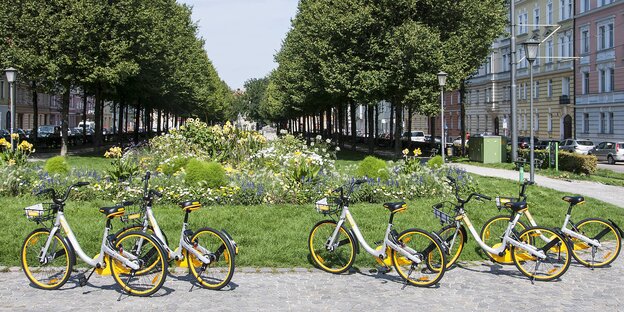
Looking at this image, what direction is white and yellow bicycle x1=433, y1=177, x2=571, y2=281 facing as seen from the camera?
to the viewer's left

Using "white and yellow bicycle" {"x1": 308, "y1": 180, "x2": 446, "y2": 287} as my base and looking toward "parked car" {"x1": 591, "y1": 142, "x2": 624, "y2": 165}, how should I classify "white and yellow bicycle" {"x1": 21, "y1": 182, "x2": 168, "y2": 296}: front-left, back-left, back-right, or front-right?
back-left

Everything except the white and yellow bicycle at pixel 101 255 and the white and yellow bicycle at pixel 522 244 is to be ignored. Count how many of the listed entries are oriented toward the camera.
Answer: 0

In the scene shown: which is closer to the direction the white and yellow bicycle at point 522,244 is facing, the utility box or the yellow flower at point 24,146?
the yellow flower

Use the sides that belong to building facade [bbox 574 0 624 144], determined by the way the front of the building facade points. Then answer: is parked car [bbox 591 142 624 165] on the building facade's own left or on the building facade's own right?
on the building facade's own left

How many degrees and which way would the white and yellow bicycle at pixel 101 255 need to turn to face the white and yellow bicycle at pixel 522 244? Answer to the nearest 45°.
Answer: approximately 135° to its right

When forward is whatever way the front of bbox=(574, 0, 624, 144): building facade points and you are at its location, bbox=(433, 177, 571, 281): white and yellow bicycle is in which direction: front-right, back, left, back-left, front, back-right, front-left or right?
front-left

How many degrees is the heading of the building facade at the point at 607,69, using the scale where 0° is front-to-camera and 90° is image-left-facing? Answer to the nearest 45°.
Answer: approximately 45°

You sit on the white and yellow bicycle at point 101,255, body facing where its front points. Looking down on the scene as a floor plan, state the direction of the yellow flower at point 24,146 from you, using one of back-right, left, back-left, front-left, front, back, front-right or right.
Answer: front-right

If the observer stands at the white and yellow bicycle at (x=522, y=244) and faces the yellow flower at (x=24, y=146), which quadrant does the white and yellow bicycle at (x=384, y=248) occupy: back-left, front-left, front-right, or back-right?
front-left

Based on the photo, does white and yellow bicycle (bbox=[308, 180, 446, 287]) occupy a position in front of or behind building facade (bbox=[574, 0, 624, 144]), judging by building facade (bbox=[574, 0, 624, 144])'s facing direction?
in front

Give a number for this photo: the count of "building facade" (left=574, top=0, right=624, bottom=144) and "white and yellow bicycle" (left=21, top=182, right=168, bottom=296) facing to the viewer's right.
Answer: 0

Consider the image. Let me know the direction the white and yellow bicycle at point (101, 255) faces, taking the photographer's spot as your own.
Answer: facing away from the viewer and to the left of the viewer
